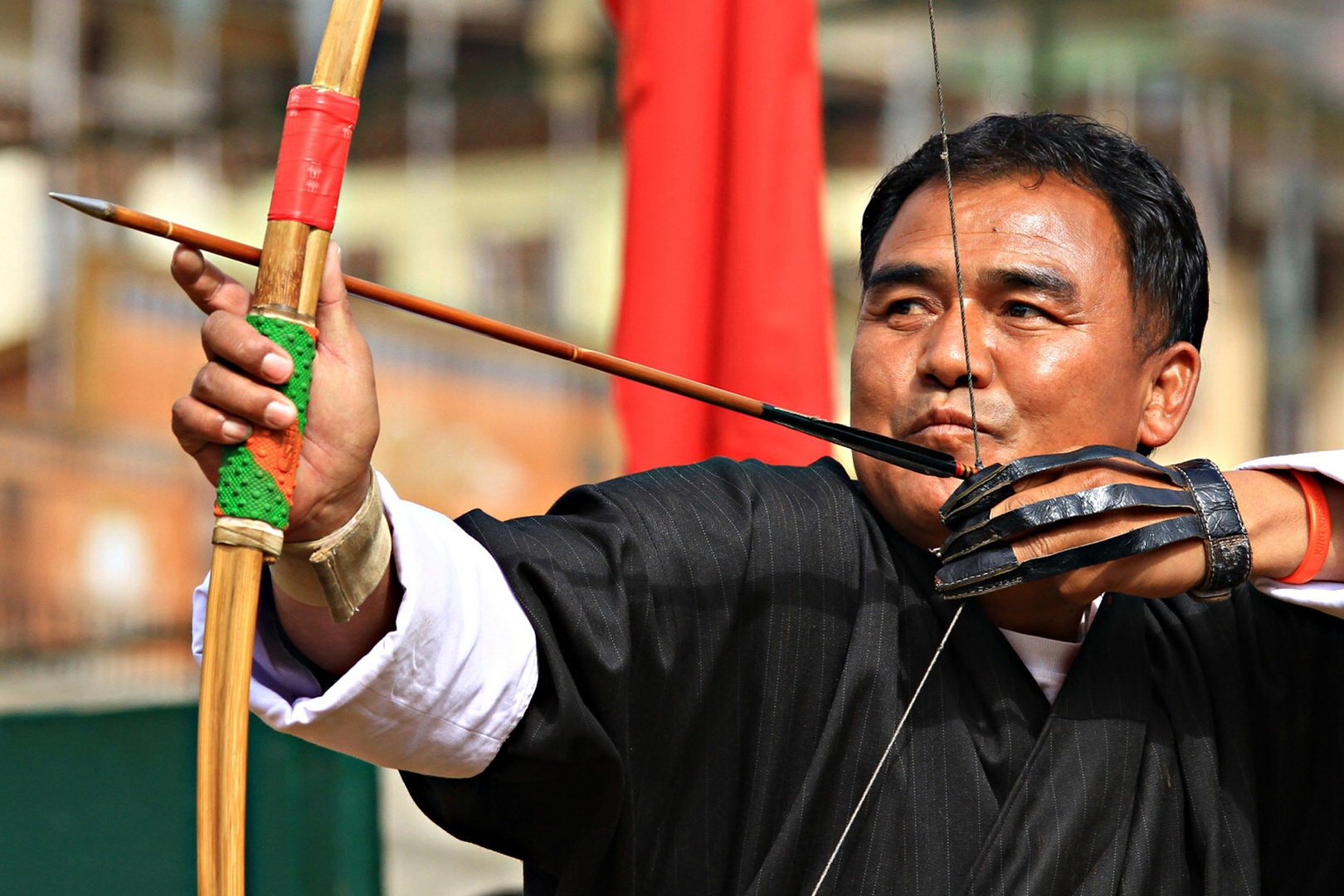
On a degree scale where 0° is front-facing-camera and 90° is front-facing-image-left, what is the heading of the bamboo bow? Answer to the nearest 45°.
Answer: approximately 90°

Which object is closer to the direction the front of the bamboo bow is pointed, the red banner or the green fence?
the green fence

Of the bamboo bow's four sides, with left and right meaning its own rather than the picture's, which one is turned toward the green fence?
right

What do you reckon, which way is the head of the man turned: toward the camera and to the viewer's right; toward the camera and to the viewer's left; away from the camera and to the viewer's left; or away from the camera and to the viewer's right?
toward the camera and to the viewer's left

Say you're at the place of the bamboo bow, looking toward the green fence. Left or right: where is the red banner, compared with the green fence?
right

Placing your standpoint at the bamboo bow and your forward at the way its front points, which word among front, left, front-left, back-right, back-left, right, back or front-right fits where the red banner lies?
back-right
